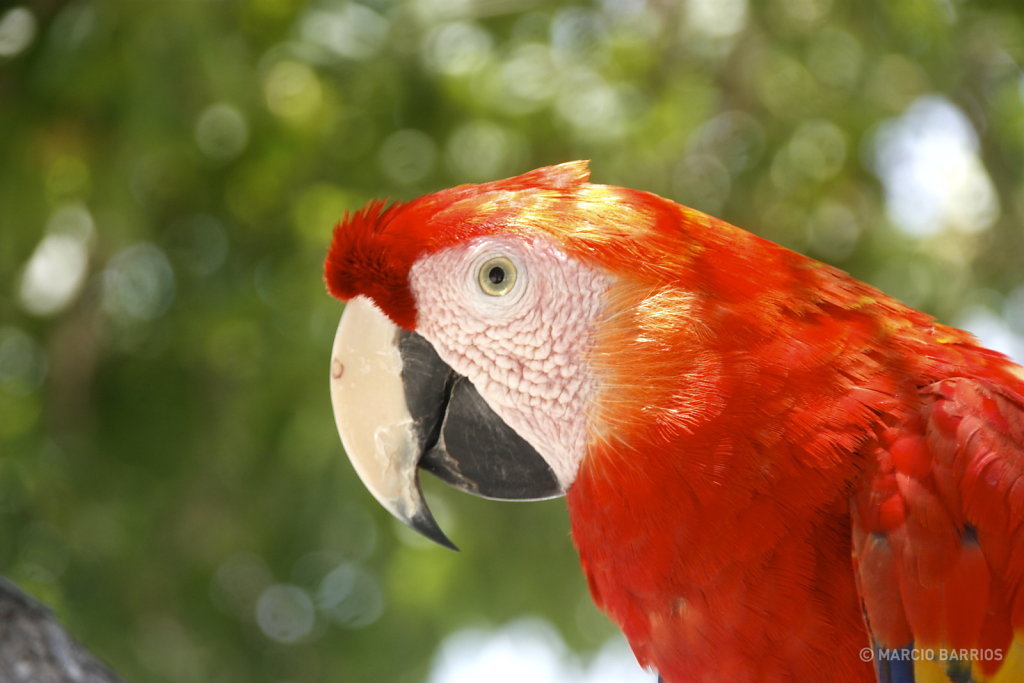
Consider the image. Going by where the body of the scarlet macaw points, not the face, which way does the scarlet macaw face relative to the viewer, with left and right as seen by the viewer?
facing to the left of the viewer
